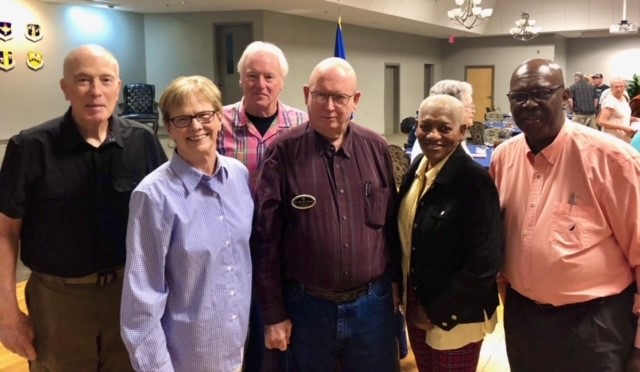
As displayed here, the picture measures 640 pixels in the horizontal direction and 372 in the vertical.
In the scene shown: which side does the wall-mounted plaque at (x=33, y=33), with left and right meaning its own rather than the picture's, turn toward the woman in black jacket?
front

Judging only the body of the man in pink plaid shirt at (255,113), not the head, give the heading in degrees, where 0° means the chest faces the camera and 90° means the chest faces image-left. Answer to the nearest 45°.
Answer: approximately 0°

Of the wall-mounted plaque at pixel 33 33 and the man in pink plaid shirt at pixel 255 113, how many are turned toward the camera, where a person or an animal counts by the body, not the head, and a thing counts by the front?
2

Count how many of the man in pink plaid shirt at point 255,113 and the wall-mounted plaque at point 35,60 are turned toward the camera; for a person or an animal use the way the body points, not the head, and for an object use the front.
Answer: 2

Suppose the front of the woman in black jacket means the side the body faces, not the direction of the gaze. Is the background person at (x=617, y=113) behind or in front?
behind

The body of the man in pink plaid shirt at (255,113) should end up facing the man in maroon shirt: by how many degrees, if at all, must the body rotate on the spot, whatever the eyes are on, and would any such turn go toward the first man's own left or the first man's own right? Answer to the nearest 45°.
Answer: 0° — they already face them

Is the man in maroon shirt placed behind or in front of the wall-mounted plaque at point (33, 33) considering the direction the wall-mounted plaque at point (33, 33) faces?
in front
